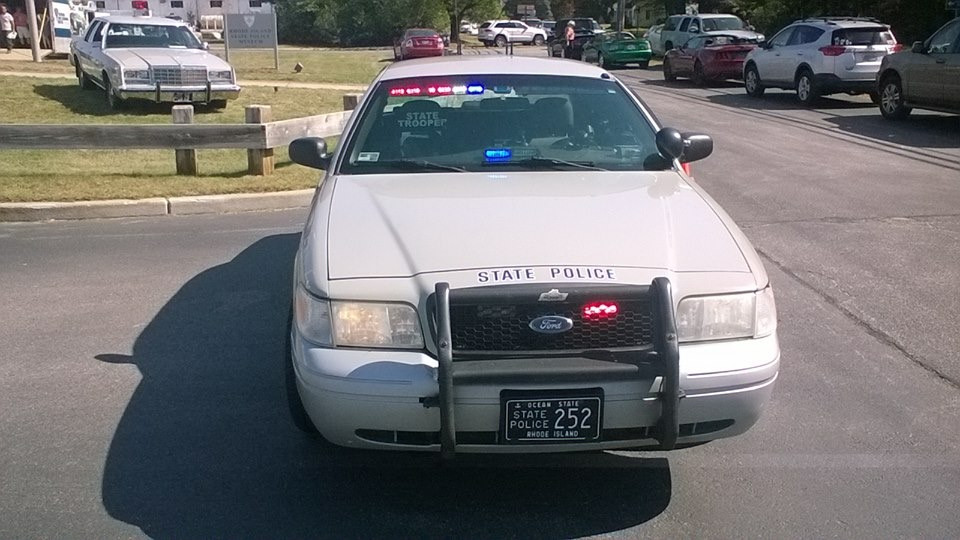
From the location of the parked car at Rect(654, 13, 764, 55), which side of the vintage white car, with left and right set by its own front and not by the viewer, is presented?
left

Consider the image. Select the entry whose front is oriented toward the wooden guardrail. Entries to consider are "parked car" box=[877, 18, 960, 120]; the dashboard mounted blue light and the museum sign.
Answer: the museum sign

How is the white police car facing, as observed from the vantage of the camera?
facing the viewer

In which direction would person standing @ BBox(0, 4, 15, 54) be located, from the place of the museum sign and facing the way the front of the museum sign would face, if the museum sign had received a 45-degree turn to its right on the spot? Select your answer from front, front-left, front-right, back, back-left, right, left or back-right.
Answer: right

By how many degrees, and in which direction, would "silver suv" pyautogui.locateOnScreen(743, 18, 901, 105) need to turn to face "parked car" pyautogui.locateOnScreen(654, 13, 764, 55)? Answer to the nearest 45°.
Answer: approximately 45° to its right

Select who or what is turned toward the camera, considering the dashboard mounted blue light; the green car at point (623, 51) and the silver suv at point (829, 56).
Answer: the dashboard mounted blue light

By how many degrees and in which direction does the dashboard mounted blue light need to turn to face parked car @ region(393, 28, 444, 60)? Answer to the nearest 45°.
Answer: approximately 180°

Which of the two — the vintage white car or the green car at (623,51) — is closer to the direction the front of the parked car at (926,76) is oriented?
the green car

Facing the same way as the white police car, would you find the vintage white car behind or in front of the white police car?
behind

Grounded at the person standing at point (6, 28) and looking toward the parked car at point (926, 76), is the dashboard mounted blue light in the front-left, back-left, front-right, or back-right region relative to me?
front-right

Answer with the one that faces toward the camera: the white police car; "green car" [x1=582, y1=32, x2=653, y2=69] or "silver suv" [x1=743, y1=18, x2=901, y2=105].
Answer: the white police car

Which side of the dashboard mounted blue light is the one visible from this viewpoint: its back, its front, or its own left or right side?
front

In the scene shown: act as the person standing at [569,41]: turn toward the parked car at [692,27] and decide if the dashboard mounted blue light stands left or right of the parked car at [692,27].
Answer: right

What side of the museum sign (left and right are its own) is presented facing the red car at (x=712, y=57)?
left
